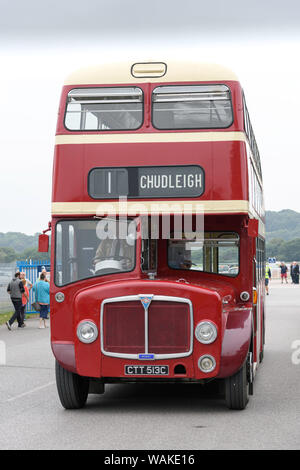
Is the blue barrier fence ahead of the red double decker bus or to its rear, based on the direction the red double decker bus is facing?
to the rear

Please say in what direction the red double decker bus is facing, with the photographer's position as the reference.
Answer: facing the viewer

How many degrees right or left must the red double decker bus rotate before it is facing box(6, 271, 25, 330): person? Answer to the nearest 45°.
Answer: approximately 180°

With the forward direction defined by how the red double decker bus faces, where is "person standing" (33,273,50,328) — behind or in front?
behind
